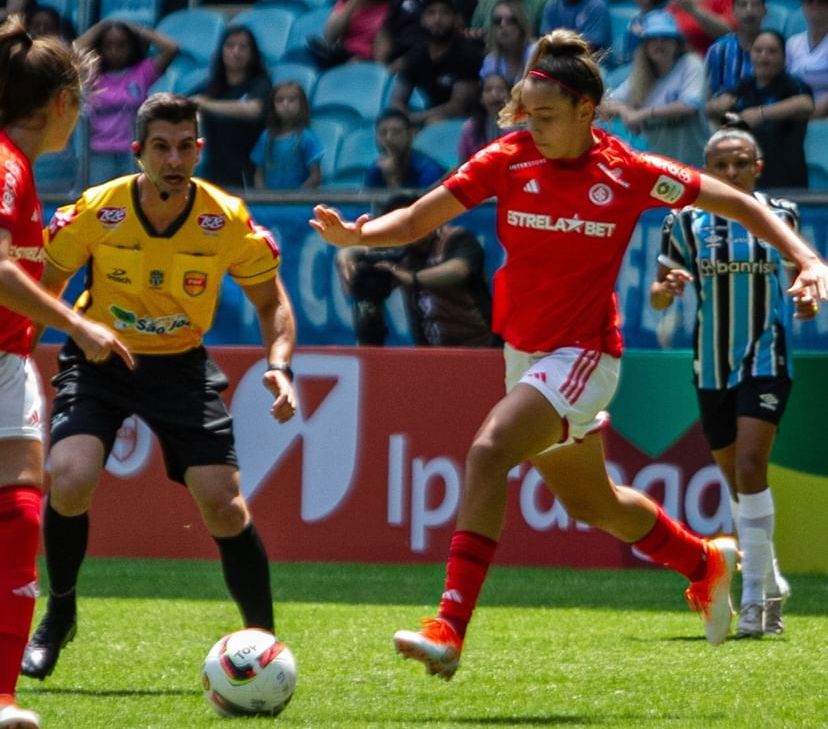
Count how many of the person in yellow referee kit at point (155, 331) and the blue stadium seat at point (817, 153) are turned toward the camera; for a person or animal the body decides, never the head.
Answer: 2

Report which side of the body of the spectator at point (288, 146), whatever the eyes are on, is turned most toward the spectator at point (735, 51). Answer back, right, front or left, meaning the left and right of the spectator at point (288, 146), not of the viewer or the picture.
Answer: left

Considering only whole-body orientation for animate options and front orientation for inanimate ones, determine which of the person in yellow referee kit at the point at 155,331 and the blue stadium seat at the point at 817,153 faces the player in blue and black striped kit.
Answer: the blue stadium seat

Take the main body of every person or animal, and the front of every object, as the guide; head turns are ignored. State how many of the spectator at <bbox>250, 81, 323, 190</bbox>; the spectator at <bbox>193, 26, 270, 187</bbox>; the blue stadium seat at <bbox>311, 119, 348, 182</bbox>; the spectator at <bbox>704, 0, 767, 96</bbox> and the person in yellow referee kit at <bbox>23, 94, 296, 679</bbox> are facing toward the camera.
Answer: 5

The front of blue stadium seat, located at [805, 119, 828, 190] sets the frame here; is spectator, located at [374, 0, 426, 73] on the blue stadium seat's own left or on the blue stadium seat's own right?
on the blue stadium seat's own right

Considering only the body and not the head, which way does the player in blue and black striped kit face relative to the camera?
toward the camera

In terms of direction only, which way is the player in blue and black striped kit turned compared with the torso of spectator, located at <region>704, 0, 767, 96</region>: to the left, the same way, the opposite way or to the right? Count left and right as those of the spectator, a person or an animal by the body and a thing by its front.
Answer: the same way

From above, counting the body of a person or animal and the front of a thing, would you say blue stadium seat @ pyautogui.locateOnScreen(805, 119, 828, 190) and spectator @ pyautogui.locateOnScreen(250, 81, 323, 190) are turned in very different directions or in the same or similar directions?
same or similar directions

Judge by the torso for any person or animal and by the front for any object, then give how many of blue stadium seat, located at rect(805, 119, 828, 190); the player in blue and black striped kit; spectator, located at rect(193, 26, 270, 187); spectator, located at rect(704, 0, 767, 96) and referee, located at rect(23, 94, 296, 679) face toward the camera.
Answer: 5

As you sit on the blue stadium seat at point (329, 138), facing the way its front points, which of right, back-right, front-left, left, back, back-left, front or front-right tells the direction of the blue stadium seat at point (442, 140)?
front-left

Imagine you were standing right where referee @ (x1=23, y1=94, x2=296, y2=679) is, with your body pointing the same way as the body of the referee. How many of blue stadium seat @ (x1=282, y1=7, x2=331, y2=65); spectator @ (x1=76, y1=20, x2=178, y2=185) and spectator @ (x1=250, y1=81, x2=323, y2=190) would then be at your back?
3

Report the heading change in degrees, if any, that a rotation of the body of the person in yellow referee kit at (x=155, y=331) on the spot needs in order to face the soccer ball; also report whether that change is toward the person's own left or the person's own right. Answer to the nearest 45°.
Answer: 0° — they already face it

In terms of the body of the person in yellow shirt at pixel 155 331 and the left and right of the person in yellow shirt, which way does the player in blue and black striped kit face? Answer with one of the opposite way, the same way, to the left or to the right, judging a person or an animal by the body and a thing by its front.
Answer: the same way

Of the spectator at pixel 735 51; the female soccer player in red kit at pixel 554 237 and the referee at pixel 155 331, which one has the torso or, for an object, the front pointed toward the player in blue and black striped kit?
the spectator

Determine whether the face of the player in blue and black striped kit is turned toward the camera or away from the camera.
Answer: toward the camera

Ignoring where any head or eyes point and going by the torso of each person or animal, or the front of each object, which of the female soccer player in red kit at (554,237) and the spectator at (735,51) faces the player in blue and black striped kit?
the spectator

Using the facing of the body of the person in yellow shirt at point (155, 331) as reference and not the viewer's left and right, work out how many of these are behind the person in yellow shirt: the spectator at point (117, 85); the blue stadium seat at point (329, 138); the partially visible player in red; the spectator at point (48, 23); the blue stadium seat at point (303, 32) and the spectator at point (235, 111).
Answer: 5

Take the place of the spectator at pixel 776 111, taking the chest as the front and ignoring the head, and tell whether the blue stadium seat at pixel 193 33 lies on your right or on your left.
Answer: on your right

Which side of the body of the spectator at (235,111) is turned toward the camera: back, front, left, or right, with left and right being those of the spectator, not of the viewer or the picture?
front
